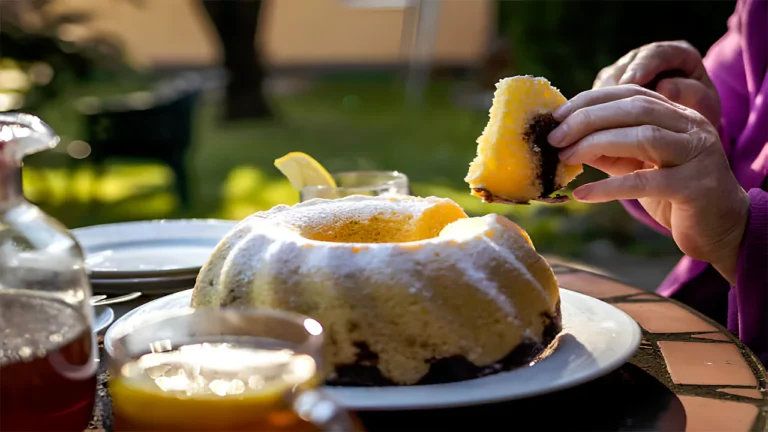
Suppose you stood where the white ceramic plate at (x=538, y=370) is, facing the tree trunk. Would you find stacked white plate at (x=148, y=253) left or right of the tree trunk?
left
